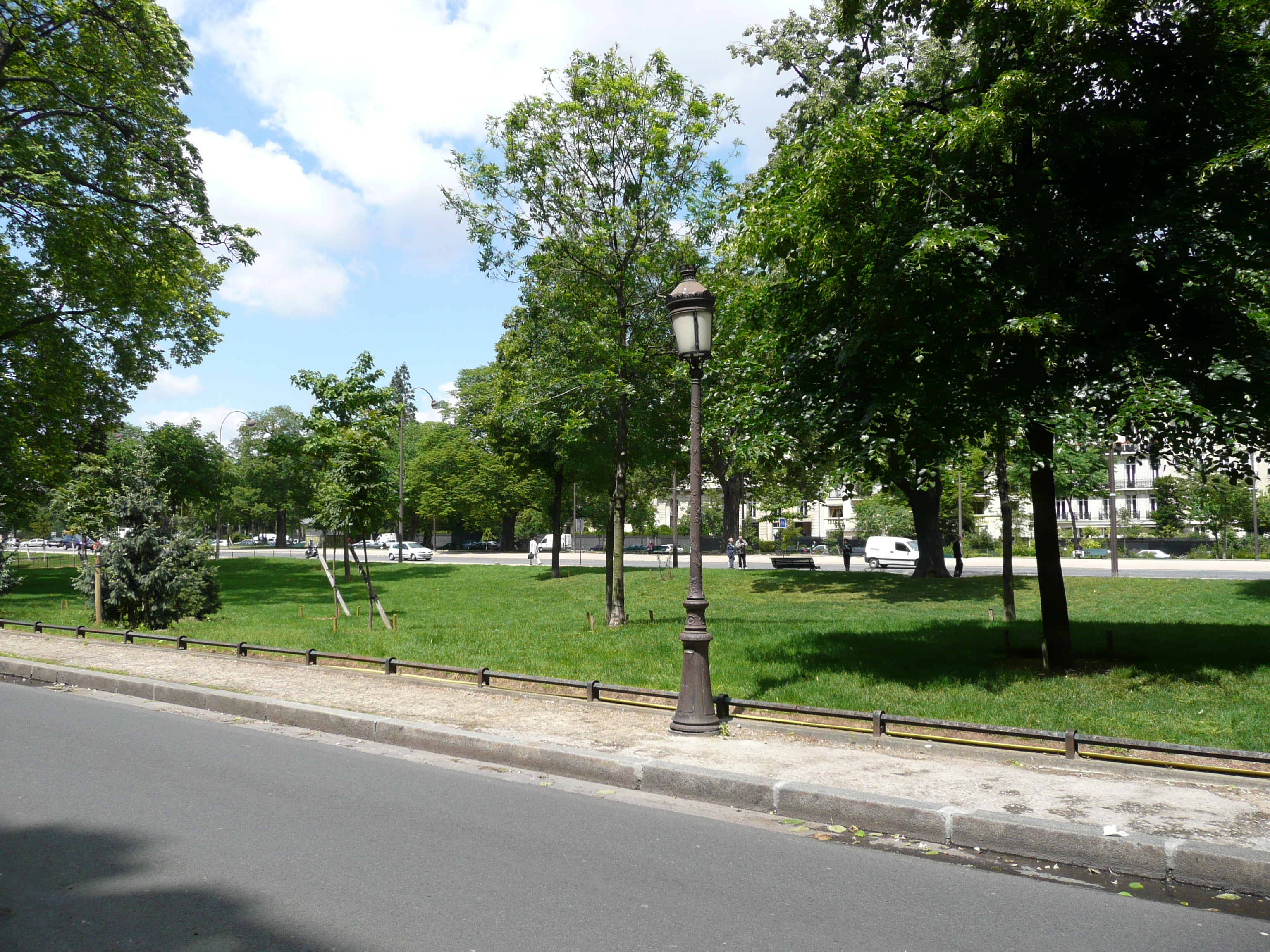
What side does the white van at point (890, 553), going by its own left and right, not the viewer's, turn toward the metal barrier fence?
right

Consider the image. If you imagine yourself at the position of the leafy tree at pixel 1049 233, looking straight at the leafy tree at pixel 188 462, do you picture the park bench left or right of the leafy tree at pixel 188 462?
right

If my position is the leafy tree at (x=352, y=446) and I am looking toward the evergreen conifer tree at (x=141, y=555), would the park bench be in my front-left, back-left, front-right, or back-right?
back-right

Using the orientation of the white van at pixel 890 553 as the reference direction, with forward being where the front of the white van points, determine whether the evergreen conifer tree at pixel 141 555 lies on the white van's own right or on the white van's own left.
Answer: on the white van's own right

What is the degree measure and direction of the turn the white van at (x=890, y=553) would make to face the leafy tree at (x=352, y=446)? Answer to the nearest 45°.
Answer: approximately 90° to its right

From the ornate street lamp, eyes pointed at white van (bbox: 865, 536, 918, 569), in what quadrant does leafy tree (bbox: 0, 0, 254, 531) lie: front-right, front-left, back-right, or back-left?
front-left

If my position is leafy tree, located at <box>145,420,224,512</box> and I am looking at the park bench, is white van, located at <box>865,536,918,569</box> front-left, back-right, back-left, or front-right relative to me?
front-left
